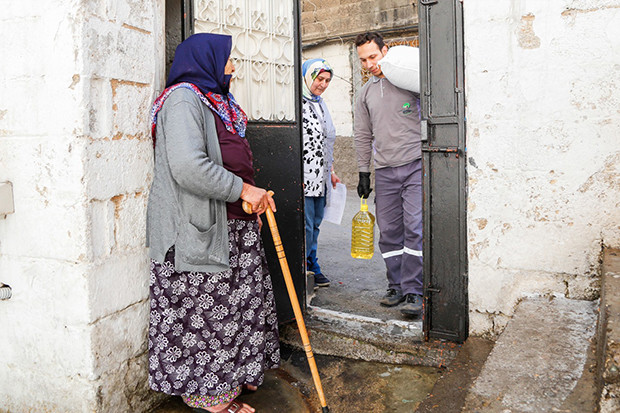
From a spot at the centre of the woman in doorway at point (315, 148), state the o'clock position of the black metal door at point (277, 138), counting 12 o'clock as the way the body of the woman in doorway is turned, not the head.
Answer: The black metal door is roughly at 2 o'clock from the woman in doorway.

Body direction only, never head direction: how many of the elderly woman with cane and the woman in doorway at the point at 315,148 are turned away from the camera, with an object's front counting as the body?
0

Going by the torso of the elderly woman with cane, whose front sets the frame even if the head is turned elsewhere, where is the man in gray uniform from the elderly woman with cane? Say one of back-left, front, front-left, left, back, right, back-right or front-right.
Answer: front-left

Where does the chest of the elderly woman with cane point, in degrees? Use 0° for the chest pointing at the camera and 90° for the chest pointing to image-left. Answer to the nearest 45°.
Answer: approximately 270°

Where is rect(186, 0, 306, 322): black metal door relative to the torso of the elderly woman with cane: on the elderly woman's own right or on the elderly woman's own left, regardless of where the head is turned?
on the elderly woman's own left

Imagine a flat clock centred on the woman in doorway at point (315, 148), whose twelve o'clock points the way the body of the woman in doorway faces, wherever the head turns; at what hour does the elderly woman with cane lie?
The elderly woman with cane is roughly at 2 o'clock from the woman in doorway.

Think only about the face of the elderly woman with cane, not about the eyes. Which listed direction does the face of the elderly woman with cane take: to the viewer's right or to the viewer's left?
to the viewer's right
